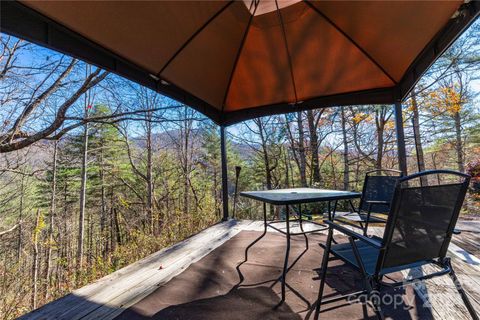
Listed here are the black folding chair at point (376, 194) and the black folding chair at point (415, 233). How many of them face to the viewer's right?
0

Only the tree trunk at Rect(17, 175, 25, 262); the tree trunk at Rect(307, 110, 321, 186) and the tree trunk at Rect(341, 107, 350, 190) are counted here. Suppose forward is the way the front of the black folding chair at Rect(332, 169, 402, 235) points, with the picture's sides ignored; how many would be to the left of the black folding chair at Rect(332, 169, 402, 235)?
0

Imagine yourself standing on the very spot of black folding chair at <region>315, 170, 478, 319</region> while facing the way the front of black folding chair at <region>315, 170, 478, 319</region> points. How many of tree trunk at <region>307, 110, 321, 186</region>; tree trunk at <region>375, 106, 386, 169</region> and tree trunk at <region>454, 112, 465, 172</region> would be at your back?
0

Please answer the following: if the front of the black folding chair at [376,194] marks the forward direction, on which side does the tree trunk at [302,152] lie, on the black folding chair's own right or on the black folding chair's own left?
on the black folding chair's own right

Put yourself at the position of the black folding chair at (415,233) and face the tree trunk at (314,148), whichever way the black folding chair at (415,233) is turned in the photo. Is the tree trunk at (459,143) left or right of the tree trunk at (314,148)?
right

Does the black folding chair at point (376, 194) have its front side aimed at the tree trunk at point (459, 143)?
no

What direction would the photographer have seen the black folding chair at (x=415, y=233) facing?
facing away from the viewer and to the left of the viewer

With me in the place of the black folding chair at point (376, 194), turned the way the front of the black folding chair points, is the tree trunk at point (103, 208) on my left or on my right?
on my right

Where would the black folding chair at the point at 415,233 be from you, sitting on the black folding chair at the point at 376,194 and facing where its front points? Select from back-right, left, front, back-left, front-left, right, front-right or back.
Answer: front-left

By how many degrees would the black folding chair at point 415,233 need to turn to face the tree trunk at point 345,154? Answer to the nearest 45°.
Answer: approximately 45° to its right

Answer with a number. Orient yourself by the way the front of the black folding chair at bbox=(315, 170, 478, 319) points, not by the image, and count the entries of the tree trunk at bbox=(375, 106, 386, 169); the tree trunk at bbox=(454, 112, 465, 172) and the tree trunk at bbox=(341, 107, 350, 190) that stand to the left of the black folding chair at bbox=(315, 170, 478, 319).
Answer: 0

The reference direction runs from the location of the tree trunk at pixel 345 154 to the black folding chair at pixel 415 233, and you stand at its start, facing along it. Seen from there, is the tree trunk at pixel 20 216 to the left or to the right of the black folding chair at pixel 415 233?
right

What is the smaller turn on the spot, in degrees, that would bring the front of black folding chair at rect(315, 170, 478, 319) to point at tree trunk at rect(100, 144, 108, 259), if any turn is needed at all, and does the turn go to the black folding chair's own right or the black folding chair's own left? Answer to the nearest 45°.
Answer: approximately 45° to the black folding chair's own left

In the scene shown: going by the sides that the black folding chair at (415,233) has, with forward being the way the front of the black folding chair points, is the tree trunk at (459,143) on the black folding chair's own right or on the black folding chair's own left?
on the black folding chair's own right

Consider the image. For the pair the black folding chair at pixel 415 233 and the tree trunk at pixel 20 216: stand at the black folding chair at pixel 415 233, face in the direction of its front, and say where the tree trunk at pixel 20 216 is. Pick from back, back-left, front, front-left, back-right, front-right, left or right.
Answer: front-left
